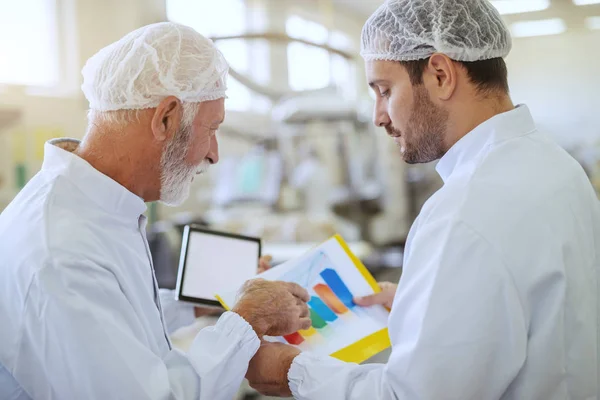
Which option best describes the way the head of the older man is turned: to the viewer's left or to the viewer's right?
to the viewer's right

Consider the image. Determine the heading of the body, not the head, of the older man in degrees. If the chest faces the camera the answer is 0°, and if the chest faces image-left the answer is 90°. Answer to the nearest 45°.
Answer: approximately 270°
